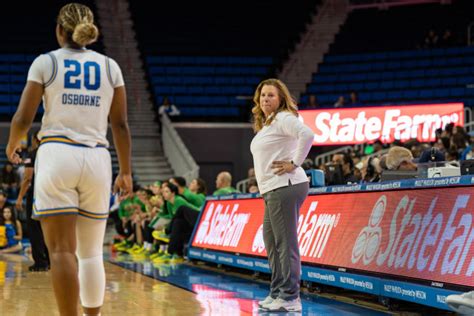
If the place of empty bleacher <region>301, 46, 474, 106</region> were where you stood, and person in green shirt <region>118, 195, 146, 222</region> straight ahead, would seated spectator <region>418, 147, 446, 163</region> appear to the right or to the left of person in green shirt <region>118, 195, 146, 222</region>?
left

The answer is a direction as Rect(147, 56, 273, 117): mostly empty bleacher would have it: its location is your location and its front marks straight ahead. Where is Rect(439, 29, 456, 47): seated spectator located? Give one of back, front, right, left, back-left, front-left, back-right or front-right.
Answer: left

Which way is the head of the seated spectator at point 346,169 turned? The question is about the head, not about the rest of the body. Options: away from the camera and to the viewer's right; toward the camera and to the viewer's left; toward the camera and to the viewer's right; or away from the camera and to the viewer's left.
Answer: toward the camera and to the viewer's left

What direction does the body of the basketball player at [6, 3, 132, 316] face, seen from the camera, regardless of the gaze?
away from the camera

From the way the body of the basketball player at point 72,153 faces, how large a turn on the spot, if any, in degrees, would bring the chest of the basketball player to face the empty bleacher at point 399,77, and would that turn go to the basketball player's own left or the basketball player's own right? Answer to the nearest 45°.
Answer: approximately 45° to the basketball player's own right

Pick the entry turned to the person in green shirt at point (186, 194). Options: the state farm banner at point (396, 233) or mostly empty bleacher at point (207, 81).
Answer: the mostly empty bleacher

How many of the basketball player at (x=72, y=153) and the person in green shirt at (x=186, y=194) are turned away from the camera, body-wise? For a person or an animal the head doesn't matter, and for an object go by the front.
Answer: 1

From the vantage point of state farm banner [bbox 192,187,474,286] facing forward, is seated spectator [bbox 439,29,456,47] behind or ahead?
behind

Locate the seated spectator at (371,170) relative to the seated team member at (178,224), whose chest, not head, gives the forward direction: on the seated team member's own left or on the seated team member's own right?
on the seated team member's own left

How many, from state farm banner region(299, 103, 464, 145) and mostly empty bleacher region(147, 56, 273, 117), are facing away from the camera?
0

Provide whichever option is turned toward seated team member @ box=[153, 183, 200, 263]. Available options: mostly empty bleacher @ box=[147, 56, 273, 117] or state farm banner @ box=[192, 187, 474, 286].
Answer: the mostly empty bleacher
